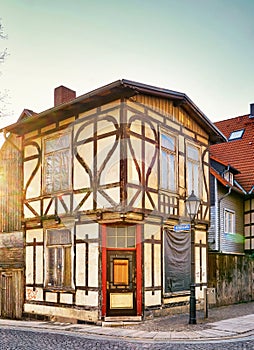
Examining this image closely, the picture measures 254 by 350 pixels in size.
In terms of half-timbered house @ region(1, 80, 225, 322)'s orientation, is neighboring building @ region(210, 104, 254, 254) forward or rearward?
rearward

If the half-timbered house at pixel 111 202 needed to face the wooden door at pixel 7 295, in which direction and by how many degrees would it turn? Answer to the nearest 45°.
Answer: approximately 135° to its right

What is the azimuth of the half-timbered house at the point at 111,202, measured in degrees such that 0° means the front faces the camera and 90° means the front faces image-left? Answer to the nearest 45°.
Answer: approximately 0°

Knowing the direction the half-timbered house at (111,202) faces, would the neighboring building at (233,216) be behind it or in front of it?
behind
